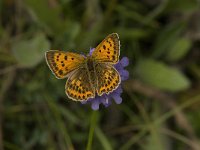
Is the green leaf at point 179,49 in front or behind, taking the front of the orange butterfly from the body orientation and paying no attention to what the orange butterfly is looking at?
in front

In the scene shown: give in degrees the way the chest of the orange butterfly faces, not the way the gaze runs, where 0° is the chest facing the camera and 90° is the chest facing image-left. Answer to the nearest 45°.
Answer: approximately 180°

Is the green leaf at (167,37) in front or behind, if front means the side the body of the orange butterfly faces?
in front
